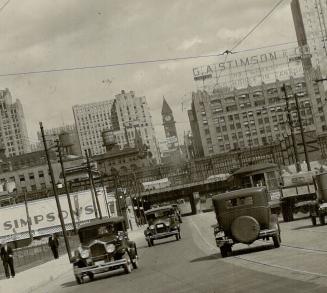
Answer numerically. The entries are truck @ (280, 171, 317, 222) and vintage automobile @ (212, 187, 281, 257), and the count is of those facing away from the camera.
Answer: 2

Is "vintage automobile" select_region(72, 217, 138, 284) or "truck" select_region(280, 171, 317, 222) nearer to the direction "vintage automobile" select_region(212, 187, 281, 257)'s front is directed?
the truck

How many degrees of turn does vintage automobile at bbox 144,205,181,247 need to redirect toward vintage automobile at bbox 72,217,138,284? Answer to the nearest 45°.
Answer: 0° — it already faces it

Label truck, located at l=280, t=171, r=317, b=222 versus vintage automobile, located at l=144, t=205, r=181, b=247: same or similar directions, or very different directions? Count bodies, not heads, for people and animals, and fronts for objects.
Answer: very different directions

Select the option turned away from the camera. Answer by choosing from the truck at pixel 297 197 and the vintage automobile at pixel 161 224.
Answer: the truck

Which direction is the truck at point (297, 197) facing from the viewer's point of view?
away from the camera

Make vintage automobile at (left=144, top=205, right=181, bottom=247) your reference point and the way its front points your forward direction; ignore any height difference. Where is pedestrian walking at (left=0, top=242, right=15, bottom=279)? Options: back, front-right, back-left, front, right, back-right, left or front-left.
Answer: front-right

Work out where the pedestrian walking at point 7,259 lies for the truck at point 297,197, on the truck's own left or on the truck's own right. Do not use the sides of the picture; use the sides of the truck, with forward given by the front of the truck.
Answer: on the truck's own left

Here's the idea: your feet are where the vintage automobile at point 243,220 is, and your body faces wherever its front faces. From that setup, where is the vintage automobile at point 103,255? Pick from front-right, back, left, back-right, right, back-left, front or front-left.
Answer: left

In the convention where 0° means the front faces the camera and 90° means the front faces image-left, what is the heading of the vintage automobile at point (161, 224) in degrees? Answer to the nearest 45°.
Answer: approximately 0°

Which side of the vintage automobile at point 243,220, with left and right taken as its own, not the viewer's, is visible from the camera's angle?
back

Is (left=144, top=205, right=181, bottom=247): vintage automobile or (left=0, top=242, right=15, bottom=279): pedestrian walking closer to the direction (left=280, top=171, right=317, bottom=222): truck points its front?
the vintage automobile

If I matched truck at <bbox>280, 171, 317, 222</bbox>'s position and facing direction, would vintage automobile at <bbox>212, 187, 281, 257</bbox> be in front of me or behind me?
behind
